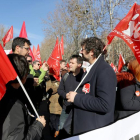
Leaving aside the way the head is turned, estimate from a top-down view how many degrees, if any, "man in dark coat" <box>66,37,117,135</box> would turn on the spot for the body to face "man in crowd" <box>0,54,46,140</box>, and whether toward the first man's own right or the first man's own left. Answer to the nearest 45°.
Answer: approximately 45° to the first man's own left

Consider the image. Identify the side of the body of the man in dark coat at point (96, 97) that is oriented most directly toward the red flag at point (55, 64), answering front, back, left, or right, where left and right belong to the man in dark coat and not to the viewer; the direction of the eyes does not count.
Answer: right

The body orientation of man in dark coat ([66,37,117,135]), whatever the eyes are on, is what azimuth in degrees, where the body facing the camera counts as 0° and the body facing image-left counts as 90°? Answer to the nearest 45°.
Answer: approximately 90°
